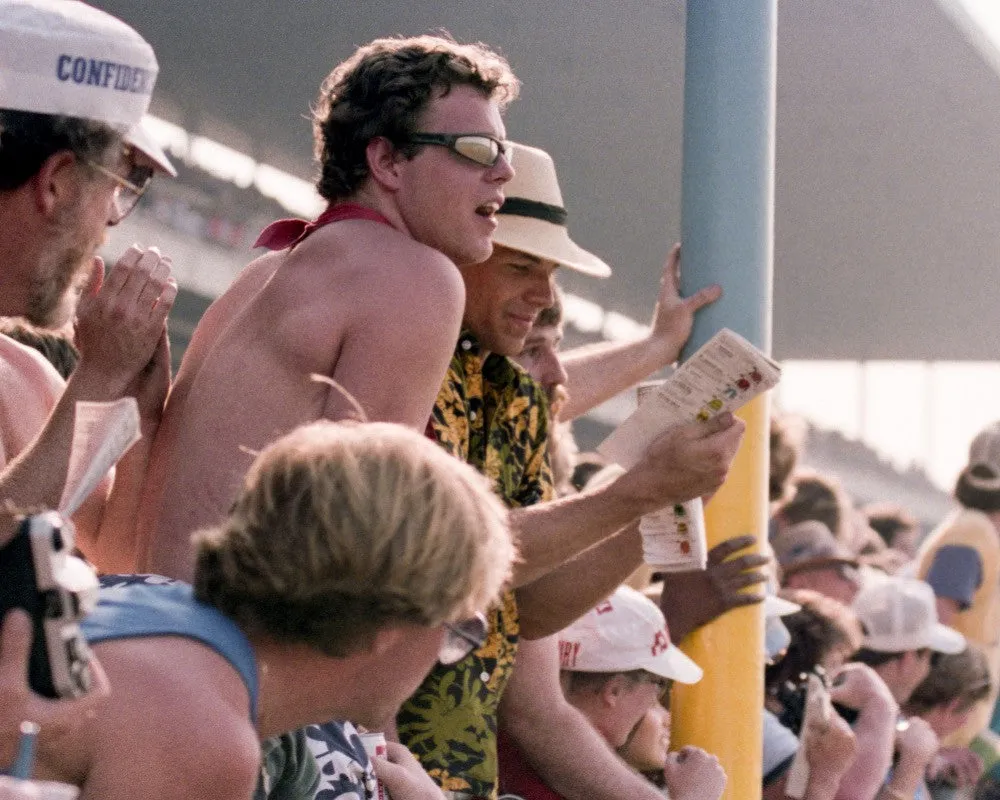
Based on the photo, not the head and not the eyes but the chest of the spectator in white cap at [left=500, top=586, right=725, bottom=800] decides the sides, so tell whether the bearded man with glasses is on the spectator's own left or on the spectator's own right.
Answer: on the spectator's own right

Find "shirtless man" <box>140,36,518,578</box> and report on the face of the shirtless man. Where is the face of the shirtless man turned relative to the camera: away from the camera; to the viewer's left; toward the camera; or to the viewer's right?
to the viewer's right

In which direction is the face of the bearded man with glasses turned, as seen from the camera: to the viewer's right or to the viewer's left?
to the viewer's right

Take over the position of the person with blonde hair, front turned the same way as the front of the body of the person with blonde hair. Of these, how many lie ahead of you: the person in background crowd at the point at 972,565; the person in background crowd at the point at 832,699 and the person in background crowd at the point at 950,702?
3

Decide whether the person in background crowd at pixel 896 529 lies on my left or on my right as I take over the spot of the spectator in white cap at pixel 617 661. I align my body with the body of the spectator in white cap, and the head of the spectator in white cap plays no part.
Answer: on my left

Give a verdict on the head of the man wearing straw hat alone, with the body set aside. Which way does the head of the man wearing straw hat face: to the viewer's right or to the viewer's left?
to the viewer's right

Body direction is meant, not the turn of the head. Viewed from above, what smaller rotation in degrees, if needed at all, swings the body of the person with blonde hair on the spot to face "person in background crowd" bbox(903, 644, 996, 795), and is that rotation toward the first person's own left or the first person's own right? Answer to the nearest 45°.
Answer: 0° — they already face them

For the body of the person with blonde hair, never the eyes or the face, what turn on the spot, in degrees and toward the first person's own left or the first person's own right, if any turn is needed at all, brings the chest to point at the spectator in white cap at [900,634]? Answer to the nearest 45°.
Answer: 0° — they already face them

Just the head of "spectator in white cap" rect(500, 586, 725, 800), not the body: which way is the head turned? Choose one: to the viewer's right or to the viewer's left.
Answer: to the viewer's right

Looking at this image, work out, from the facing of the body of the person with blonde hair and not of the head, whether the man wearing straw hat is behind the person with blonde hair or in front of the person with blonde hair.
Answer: in front

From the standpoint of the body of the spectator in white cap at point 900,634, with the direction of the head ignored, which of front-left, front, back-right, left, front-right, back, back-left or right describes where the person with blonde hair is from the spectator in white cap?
right

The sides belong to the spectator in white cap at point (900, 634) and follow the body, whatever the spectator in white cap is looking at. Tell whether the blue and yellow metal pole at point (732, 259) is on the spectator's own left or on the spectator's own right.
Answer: on the spectator's own right

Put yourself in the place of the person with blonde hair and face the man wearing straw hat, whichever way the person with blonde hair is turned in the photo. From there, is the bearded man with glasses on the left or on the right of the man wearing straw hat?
left
